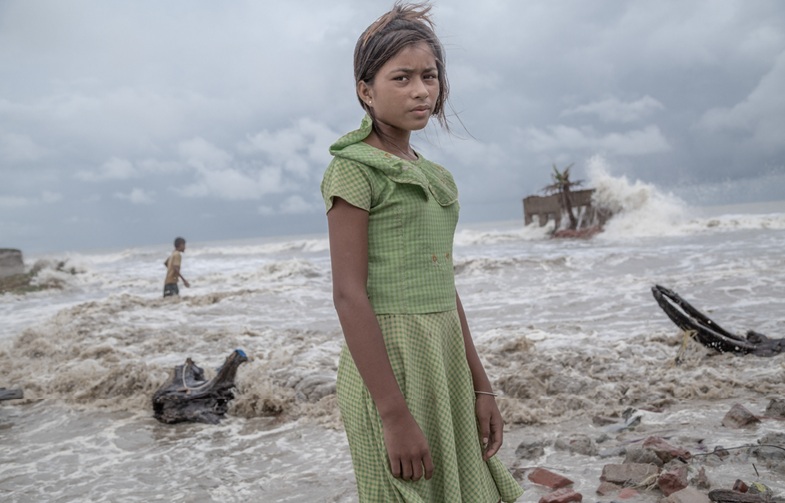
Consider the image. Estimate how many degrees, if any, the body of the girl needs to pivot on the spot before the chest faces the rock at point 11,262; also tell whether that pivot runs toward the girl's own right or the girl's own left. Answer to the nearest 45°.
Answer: approximately 180°

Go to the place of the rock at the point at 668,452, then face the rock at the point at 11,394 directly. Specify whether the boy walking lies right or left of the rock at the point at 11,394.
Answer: right

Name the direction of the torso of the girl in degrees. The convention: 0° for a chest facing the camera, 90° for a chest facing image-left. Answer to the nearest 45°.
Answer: approximately 315°

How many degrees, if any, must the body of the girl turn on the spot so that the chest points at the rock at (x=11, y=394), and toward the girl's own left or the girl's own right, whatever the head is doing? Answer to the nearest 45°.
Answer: approximately 180°

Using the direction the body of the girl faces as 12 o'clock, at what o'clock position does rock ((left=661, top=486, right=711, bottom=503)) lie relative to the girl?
The rock is roughly at 9 o'clock from the girl.

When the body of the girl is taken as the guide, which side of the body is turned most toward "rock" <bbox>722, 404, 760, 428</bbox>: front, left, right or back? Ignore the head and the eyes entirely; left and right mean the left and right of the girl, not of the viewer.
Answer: left

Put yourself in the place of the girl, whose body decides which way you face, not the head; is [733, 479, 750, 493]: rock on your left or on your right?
on your left

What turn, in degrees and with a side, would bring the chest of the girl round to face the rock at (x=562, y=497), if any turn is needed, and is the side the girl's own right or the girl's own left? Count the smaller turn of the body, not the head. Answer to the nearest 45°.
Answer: approximately 90° to the girl's own left

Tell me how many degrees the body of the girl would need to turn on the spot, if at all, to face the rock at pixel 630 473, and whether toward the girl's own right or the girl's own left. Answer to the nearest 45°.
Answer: approximately 90° to the girl's own left

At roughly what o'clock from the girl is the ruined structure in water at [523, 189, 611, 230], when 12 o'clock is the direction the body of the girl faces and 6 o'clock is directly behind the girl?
The ruined structure in water is roughly at 8 o'clock from the girl.

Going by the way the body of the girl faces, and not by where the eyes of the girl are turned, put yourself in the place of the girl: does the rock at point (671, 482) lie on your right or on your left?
on your left

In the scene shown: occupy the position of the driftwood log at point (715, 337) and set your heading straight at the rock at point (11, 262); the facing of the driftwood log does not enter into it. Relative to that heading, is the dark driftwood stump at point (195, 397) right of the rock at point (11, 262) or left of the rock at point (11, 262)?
left

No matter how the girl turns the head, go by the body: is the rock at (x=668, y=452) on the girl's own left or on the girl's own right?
on the girl's own left
